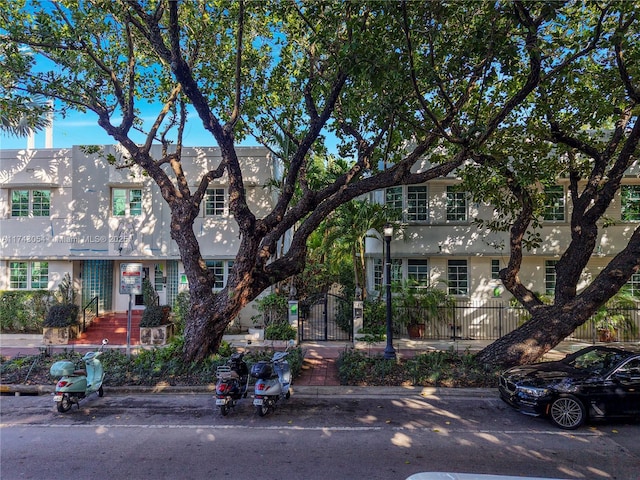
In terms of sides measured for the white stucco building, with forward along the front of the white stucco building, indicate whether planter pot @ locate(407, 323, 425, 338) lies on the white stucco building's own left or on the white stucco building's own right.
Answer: on the white stucco building's own left

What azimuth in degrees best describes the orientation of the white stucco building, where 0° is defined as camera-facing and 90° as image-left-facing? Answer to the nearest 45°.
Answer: approximately 0°

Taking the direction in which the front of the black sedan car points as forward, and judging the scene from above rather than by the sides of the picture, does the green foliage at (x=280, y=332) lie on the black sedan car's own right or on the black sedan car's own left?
on the black sedan car's own right
